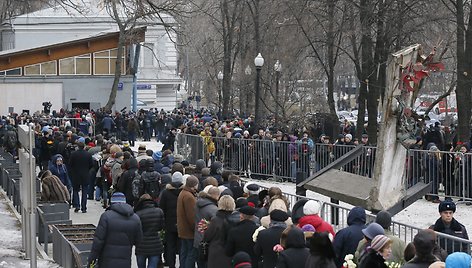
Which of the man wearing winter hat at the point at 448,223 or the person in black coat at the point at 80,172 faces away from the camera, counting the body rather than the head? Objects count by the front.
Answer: the person in black coat

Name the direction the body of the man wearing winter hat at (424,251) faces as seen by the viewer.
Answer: away from the camera

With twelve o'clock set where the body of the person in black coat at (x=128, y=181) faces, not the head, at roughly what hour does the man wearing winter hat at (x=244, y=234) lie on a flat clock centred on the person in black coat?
The man wearing winter hat is roughly at 4 o'clock from the person in black coat.

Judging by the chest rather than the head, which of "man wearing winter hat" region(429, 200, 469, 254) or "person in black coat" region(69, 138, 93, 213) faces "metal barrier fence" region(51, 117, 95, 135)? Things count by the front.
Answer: the person in black coat

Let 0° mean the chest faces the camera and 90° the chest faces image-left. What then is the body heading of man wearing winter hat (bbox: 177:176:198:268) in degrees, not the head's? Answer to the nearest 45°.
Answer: approximately 225°

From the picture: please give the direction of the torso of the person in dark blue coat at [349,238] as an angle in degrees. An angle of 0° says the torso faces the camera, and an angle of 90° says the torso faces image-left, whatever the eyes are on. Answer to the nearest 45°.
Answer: approximately 225°

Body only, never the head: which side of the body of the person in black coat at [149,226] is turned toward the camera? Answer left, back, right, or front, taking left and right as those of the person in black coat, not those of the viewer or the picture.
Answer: back
